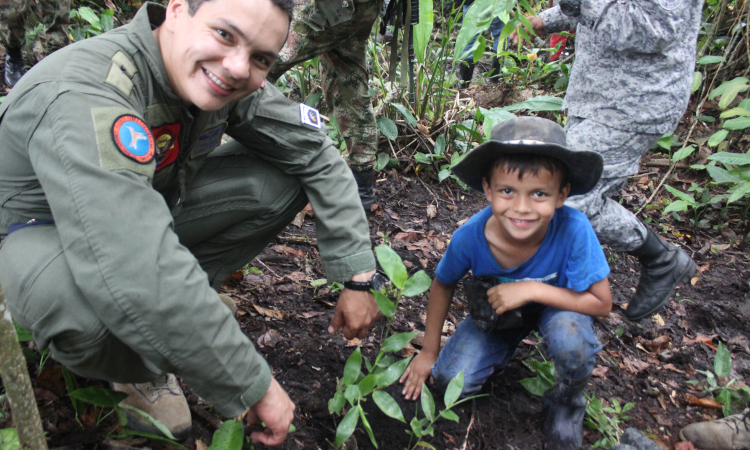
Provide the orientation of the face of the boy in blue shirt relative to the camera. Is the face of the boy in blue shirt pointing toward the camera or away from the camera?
toward the camera

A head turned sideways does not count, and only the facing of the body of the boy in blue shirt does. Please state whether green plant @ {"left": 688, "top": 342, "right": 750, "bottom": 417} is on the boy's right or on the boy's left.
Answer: on the boy's left

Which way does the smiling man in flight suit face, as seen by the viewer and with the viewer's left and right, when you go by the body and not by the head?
facing the viewer and to the right of the viewer

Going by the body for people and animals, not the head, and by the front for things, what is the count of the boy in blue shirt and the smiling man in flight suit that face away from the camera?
0

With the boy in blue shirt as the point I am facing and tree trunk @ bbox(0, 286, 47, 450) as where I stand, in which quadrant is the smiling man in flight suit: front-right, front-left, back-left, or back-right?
front-left

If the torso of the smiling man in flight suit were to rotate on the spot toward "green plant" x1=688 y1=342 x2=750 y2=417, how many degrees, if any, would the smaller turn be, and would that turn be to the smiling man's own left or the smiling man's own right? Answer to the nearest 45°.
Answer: approximately 45° to the smiling man's own left

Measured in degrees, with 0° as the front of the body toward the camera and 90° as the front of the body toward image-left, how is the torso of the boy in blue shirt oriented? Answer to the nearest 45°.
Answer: approximately 0°

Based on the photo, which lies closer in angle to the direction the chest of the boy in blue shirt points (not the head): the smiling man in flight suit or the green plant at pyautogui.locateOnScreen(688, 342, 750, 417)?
the smiling man in flight suit

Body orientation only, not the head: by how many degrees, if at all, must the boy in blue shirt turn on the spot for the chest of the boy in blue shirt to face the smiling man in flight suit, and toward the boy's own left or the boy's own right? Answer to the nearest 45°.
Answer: approximately 45° to the boy's own right

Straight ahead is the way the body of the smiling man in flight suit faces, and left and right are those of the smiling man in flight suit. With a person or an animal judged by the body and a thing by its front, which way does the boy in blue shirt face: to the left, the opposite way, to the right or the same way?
to the right
